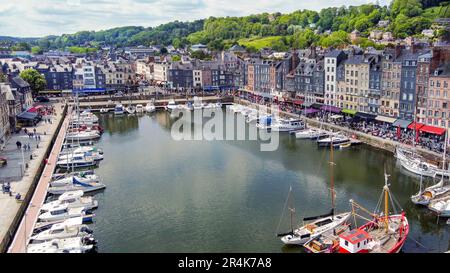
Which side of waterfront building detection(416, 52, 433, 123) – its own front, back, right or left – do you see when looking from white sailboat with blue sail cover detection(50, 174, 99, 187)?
front

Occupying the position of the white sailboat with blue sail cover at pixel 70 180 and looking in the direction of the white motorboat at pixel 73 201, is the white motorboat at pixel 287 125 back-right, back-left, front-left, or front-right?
back-left

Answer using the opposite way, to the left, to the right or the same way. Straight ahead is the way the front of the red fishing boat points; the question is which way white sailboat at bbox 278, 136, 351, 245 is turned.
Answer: the same way

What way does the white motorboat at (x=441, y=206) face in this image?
to the viewer's left

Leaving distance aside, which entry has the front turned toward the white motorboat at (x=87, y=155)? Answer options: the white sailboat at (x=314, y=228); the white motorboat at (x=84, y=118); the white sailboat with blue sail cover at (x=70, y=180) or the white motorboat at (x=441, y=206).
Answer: the white motorboat at (x=441, y=206)

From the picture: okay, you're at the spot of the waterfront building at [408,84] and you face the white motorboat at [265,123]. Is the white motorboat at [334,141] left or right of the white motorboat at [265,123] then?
left

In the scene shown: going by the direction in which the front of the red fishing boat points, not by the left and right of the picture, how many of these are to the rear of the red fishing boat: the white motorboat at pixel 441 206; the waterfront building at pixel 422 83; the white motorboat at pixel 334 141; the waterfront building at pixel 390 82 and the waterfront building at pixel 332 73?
0

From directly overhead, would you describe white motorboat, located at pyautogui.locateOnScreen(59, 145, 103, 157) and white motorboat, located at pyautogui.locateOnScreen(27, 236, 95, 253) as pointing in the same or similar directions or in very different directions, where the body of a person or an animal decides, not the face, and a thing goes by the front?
same or similar directions

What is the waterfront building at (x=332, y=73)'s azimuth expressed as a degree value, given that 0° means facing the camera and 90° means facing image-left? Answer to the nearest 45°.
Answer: approximately 45°

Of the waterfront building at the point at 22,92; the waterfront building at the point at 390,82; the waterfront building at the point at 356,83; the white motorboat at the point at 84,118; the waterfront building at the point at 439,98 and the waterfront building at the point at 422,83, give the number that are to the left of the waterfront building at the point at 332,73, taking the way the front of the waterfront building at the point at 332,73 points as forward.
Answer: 4

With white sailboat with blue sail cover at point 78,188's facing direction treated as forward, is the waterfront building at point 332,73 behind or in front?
in front

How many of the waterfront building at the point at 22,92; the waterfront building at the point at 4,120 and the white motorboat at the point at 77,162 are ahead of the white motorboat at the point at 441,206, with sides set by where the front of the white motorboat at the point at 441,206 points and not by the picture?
3
